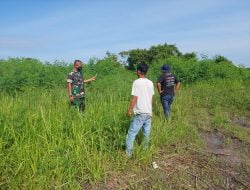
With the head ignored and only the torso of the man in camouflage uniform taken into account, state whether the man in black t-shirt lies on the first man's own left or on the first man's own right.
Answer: on the first man's own left

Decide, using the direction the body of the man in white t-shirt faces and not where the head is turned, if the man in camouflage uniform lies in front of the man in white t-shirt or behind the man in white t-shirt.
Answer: in front

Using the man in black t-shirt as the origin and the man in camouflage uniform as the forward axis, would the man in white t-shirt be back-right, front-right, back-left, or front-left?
front-left

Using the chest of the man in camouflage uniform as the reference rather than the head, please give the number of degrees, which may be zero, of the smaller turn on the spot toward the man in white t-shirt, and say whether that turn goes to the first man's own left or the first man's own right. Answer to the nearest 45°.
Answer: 0° — they already face them

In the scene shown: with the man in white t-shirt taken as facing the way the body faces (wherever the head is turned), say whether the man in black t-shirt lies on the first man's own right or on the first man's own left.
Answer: on the first man's own right

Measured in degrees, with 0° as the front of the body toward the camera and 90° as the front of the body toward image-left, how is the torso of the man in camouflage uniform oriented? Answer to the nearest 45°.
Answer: approximately 315°

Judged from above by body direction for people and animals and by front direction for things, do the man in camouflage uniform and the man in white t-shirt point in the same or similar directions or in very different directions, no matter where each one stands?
very different directions

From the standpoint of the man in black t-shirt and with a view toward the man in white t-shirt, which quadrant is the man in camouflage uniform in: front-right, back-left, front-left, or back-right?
front-right

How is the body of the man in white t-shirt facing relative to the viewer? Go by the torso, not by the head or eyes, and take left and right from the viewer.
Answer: facing away from the viewer and to the left of the viewer

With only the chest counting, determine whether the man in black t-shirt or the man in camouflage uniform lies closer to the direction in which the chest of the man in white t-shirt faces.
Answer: the man in camouflage uniform
